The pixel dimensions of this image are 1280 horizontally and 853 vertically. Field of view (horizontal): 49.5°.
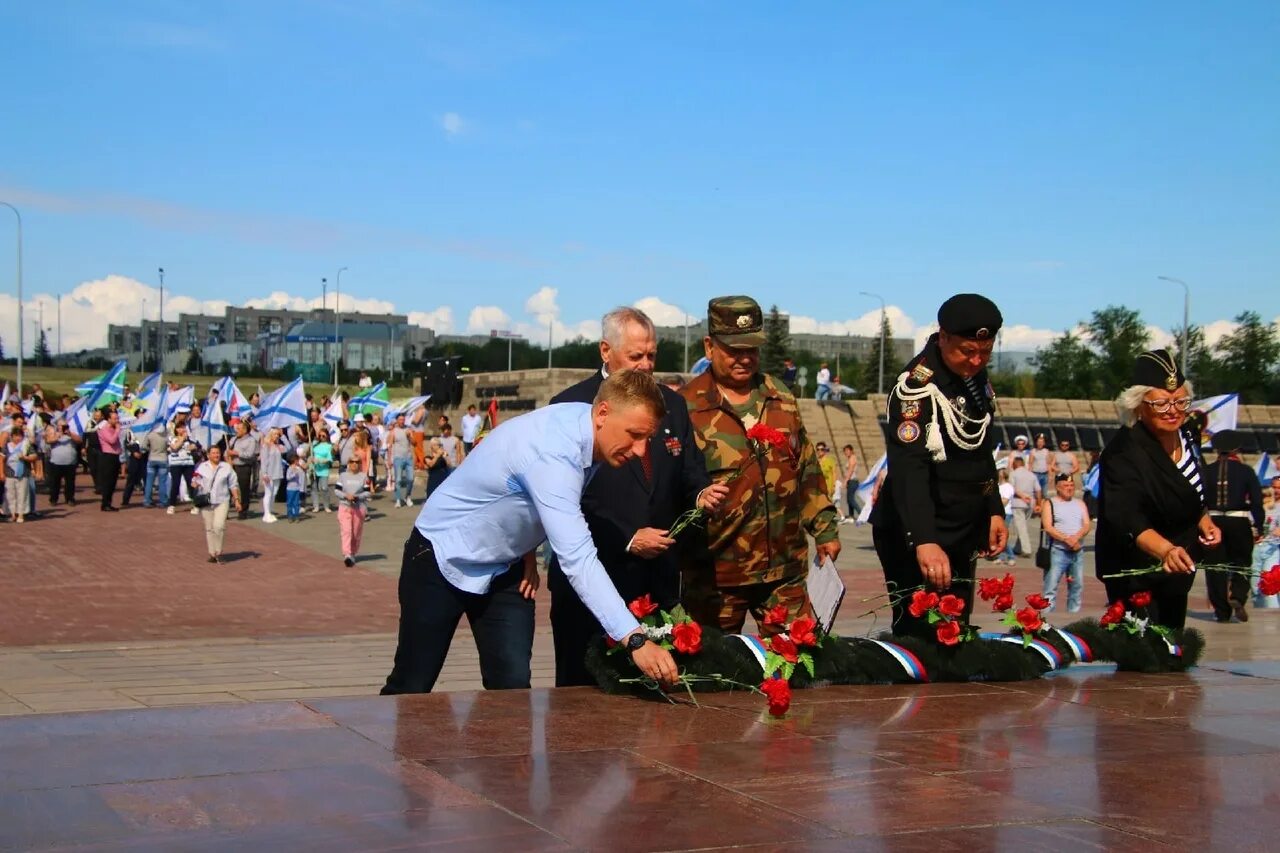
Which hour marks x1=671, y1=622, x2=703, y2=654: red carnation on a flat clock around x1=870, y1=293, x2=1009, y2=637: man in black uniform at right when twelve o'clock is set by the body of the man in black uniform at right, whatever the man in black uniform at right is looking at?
The red carnation is roughly at 3 o'clock from the man in black uniform at right.

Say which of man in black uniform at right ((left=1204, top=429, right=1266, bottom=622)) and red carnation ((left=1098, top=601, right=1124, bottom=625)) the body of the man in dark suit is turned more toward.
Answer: the red carnation

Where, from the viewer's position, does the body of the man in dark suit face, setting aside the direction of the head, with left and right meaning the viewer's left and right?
facing the viewer and to the right of the viewer

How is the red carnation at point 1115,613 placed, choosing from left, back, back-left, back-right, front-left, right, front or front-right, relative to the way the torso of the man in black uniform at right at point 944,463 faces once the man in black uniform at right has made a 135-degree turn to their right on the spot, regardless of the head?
back-right

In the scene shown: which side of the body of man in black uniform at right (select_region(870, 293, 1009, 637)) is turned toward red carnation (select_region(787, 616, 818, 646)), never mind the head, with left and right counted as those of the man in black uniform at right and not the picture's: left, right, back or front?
right

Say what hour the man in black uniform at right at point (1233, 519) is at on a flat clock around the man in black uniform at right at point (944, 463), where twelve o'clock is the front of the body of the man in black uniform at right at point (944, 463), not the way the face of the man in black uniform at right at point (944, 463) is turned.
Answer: the man in black uniform at right at point (1233, 519) is roughly at 8 o'clock from the man in black uniform at right at point (944, 463).

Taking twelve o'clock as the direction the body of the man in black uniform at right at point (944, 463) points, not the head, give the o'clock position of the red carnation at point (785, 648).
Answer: The red carnation is roughly at 3 o'clock from the man in black uniform at right.

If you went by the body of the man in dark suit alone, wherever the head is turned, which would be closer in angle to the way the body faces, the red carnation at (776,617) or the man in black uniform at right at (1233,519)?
the red carnation

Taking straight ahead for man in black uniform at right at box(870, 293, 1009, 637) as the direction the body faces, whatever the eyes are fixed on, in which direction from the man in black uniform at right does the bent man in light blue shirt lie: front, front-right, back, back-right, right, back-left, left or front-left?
right

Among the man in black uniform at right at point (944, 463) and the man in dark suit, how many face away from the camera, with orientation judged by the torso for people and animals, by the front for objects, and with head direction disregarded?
0

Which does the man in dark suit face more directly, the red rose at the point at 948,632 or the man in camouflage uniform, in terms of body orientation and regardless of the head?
the red rose
